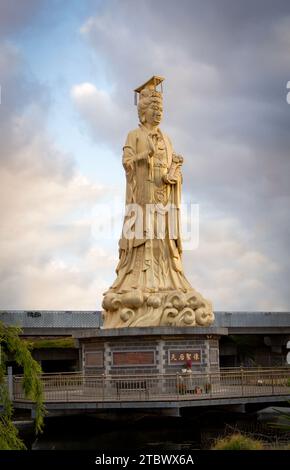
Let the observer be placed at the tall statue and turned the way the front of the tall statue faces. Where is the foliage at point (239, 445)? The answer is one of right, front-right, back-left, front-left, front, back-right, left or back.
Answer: front-right

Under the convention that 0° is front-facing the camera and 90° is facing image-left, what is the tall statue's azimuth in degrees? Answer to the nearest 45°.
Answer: approximately 315°

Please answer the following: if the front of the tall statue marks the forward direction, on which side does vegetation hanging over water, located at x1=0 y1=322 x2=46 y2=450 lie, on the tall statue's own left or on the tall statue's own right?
on the tall statue's own right
